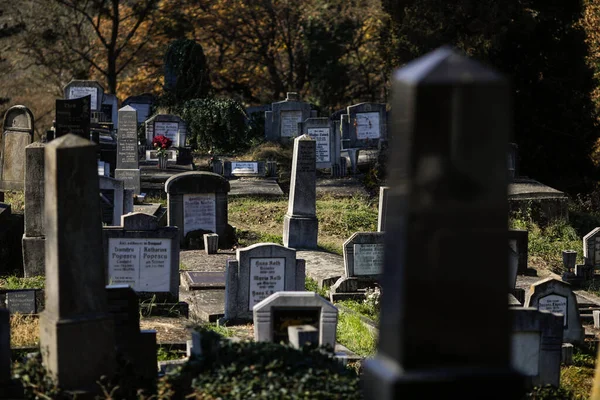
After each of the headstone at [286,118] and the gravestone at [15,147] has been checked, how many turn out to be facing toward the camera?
2

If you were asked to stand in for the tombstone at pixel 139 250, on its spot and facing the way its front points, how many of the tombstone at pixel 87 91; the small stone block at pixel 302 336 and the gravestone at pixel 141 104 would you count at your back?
2

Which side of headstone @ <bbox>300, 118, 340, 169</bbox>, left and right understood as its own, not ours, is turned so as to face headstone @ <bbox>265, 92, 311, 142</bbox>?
back

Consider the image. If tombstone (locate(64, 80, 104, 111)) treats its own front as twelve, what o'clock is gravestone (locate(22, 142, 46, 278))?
The gravestone is roughly at 12 o'clock from the tombstone.

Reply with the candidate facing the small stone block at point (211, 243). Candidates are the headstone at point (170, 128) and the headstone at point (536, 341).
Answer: the headstone at point (170, 128)

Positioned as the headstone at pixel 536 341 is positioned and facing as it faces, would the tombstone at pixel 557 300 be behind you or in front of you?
behind

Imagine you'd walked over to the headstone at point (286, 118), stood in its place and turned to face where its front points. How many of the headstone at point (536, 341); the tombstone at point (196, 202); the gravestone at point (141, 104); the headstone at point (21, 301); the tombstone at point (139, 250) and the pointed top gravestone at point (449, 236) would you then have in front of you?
5

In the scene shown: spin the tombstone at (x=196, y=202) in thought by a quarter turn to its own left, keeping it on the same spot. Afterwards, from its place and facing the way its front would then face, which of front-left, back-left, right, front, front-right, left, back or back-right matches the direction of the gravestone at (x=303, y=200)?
front

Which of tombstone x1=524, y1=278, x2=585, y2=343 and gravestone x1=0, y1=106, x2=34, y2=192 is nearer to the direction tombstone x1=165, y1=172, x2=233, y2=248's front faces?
the tombstone
